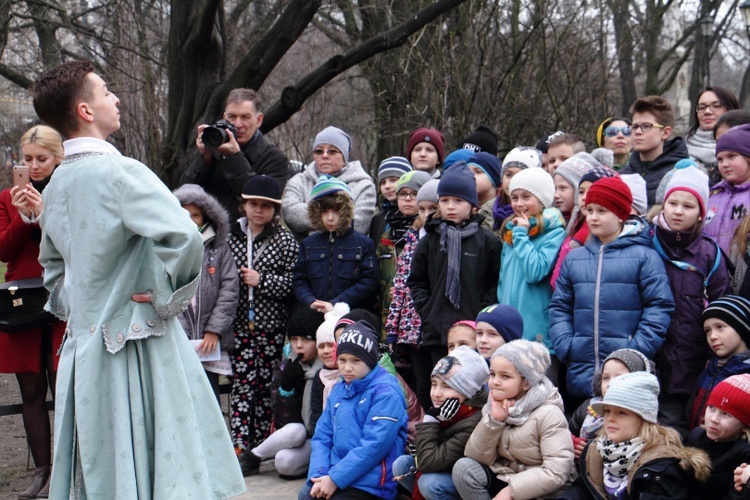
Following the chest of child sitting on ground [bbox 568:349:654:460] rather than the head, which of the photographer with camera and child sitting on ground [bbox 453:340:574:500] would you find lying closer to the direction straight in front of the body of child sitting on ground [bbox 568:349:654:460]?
the child sitting on ground

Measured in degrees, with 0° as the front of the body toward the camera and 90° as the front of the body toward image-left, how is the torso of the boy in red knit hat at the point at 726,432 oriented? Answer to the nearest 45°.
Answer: approximately 45°

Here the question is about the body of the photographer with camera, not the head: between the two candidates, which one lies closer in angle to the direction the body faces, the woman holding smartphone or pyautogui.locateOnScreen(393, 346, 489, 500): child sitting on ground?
the woman holding smartphone

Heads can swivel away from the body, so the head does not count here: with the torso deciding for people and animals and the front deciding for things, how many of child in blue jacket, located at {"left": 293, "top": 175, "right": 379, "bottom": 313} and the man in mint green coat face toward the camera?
1

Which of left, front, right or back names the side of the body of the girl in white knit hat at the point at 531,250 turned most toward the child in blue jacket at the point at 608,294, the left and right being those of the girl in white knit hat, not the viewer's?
left

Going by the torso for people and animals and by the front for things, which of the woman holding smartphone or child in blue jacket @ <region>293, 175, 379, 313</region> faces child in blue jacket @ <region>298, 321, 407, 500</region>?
child in blue jacket @ <region>293, 175, 379, 313</region>

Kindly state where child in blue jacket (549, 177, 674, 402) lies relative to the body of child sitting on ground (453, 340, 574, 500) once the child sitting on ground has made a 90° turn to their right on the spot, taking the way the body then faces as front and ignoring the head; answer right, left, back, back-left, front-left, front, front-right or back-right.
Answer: right

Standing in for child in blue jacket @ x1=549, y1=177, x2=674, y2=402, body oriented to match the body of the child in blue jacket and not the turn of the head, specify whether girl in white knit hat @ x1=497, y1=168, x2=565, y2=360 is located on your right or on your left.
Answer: on your right
